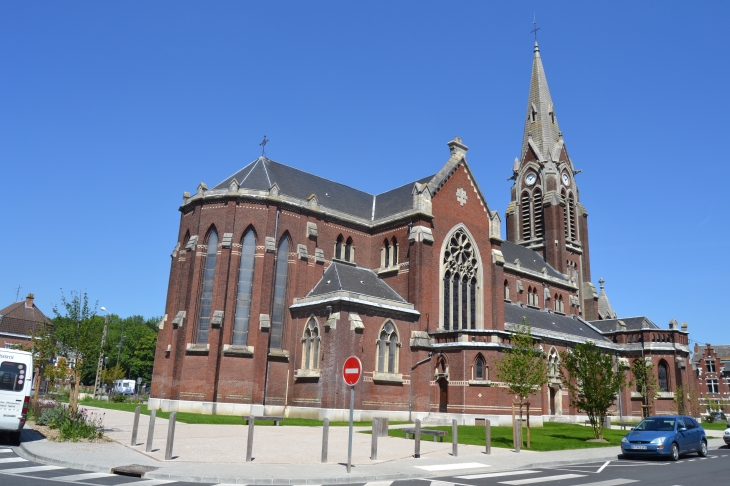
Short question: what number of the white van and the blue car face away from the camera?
1

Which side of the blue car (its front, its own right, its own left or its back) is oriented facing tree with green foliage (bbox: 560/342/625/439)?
right

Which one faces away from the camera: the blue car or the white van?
the white van

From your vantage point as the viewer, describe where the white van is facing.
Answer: facing away from the viewer

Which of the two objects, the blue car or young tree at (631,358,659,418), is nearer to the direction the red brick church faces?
the young tree

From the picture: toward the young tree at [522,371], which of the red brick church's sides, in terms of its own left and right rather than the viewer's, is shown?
right

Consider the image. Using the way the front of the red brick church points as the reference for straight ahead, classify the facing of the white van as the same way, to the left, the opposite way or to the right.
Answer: to the left

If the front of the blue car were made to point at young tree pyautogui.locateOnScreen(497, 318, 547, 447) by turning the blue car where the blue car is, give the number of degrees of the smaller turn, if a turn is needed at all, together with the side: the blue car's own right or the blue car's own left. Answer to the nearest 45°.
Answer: approximately 45° to the blue car's own right

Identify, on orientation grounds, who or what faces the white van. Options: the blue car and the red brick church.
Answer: the blue car

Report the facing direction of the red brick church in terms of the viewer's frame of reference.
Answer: facing away from the viewer and to the right of the viewer

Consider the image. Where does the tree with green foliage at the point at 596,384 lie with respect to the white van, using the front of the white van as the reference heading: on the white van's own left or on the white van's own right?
on the white van's own right

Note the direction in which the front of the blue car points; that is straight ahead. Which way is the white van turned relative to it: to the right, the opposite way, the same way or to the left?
to the right

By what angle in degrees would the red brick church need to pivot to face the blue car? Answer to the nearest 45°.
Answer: approximately 90° to its right

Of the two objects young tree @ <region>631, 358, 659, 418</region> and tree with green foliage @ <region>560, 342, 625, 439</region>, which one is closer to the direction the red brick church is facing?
the young tree

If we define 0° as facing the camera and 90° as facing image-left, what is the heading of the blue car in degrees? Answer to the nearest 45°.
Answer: approximately 45°
